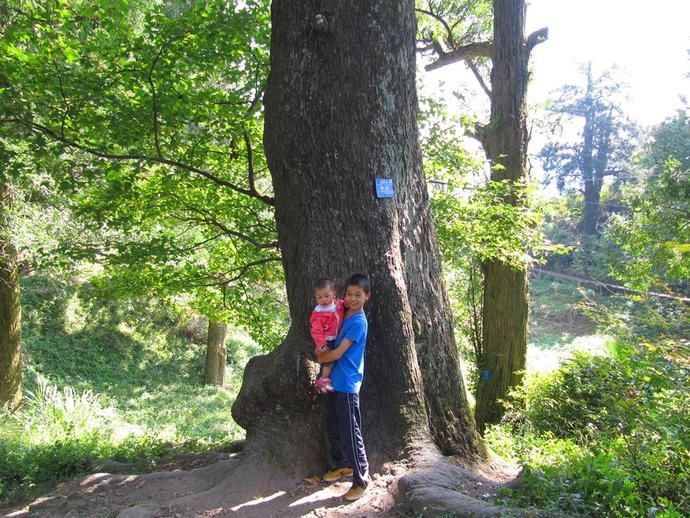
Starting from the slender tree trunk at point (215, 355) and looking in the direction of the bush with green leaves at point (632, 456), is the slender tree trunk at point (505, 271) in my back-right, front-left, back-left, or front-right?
front-left

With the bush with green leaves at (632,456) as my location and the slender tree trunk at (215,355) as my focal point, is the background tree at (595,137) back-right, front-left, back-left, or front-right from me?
front-right

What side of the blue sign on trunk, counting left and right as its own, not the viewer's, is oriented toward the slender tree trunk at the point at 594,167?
back

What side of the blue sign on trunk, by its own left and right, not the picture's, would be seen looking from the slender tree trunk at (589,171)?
back

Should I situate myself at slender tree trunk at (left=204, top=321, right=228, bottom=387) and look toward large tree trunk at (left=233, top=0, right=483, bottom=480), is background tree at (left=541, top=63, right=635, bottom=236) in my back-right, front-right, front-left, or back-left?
back-left

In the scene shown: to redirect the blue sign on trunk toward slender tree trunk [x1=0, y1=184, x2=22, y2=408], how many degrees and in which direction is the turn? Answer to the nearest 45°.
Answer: approximately 135° to its right

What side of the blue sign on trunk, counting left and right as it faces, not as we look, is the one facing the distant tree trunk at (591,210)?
back

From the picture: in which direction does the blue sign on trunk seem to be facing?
toward the camera

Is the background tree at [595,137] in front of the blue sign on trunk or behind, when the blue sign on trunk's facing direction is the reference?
behind
